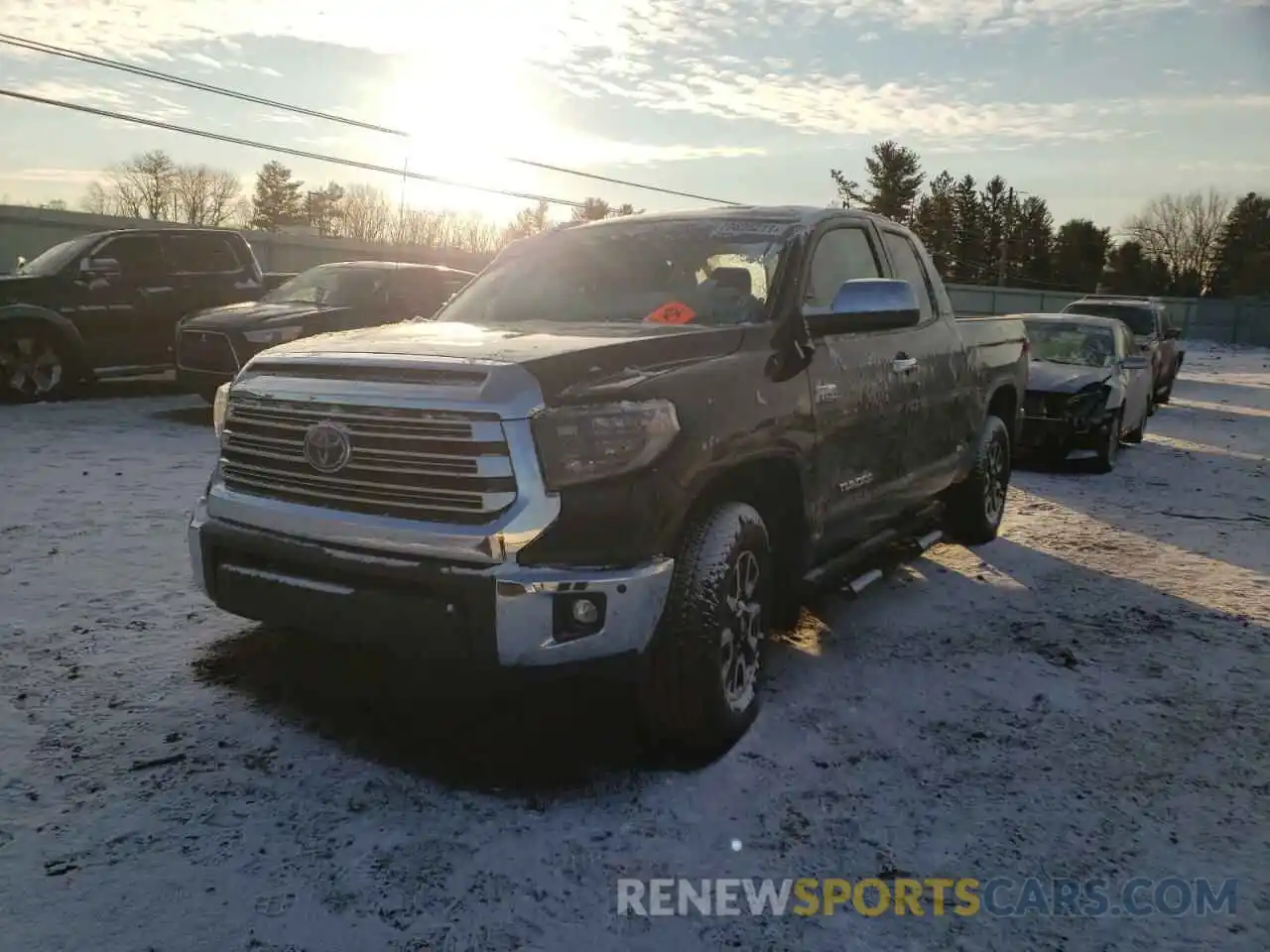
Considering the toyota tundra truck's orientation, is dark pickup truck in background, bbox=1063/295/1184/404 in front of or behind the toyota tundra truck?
behind

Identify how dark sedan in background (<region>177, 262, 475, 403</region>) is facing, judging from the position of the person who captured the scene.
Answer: facing the viewer and to the left of the viewer

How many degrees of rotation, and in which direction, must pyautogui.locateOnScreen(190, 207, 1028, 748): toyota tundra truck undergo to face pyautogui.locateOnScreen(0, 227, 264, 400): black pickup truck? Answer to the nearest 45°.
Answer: approximately 90° to its right

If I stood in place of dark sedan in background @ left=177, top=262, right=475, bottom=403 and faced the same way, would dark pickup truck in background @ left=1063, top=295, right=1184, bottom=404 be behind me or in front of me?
behind

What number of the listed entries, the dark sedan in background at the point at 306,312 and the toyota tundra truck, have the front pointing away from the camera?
0

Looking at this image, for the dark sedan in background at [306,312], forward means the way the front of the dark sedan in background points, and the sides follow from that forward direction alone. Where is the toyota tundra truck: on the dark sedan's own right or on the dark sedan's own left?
on the dark sedan's own left
